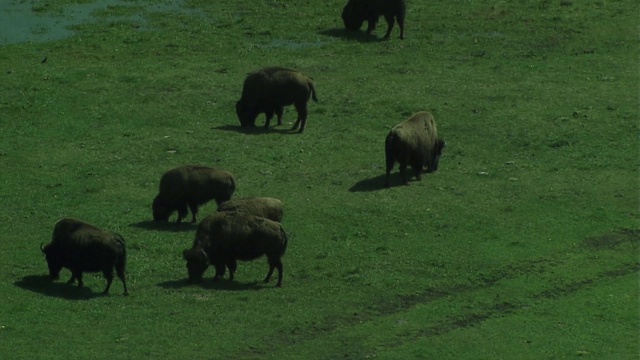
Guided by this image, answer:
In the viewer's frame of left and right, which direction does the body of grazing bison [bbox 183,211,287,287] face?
facing to the left of the viewer

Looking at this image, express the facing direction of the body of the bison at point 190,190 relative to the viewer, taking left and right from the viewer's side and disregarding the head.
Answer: facing to the left of the viewer

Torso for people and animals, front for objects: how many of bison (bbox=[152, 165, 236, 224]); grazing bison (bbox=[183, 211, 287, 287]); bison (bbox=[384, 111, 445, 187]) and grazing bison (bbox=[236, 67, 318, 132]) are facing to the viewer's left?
3

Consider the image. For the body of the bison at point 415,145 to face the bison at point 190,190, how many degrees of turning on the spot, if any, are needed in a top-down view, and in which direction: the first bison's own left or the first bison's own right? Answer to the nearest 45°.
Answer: approximately 180°

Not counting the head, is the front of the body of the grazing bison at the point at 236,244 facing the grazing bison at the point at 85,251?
yes

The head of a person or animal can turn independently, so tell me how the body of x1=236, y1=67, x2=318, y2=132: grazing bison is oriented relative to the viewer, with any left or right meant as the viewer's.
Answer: facing to the left of the viewer

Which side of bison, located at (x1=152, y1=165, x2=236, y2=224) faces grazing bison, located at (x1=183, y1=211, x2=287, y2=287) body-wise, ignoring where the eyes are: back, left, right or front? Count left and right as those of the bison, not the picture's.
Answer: left

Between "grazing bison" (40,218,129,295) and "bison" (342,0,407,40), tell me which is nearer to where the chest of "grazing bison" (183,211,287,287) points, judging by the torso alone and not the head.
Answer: the grazing bison

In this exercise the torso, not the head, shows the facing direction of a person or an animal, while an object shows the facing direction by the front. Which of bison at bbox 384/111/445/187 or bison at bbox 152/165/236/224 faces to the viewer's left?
bison at bbox 152/165/236/224

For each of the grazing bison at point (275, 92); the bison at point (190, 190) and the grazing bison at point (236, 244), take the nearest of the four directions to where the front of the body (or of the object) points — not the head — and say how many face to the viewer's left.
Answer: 3
